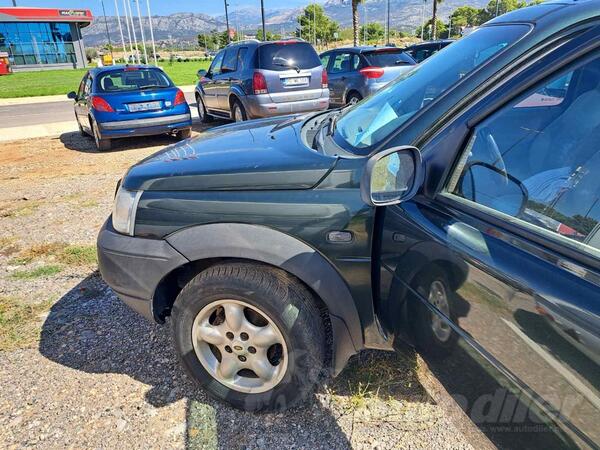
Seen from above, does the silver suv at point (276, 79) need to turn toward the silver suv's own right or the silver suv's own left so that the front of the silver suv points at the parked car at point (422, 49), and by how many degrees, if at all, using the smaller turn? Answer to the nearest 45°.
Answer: approximately 90° to the silver suv's own right

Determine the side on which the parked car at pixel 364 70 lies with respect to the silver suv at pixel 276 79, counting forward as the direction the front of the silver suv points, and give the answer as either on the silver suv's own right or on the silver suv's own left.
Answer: on the silver suv's own right

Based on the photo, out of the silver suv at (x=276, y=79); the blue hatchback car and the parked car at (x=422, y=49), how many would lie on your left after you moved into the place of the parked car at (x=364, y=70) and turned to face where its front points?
2

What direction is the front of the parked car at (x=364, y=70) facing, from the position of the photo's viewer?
facing away from the viewer and to the left of the viewer

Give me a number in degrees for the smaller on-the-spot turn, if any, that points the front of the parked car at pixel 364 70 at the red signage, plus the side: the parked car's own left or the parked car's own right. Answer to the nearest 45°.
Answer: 0° — it already faces it

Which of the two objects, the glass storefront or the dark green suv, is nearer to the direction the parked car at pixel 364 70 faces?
the glass storefront

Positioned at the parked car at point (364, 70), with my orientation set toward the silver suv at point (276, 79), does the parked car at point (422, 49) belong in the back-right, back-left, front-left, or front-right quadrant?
back-right

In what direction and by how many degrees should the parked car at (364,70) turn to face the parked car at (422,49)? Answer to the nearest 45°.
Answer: approximately 90° to its right

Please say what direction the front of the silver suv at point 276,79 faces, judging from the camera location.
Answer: facing away from the viewer and to the left of the viewer

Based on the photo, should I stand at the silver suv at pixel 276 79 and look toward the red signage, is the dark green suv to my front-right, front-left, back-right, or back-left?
back-left

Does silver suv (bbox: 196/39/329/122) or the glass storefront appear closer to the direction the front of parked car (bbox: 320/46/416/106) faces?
the glass storefront

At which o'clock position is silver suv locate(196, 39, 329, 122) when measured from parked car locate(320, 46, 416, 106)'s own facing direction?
The silver suv is roughly at 9 o'clock from the parked car.
